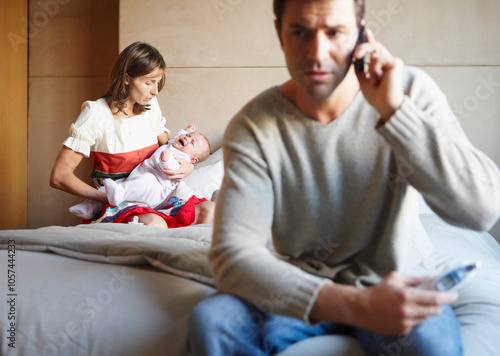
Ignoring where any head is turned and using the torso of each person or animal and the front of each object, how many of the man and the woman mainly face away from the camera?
0

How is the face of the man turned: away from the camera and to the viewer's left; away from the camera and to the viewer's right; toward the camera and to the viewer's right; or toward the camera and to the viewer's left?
toward the camera and to the viewer's left

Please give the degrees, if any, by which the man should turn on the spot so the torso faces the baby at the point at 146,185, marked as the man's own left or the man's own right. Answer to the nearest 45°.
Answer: approximately 135° to the man's own right

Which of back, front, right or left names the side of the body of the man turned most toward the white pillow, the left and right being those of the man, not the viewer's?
back

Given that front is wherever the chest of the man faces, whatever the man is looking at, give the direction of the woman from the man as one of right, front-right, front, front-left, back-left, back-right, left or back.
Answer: back-right

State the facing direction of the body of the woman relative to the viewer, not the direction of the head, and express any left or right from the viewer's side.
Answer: facing the viewer and to the right of the viewer

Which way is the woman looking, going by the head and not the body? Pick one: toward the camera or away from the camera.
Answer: toward the camera

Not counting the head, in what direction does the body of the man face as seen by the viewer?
toward the camera
